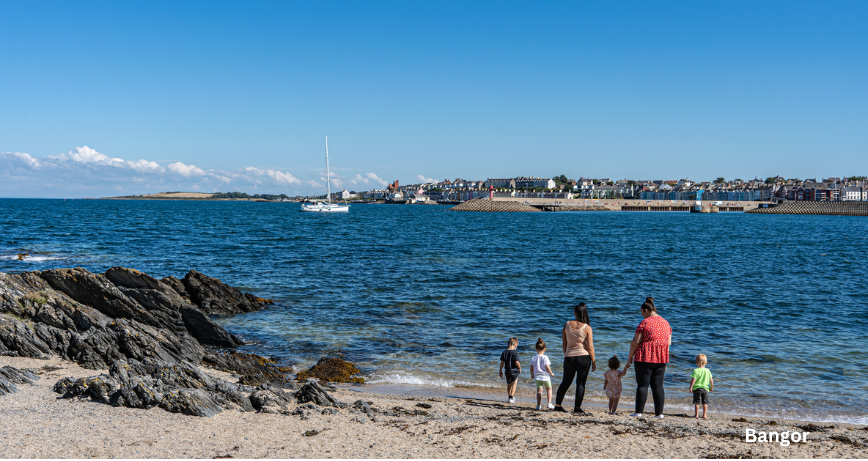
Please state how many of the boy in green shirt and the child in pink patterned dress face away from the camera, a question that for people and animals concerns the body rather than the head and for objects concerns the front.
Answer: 2

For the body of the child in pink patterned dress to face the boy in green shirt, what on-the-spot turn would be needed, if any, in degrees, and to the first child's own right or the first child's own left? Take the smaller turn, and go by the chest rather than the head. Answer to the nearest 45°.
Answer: approximately 90° to the first child's own right

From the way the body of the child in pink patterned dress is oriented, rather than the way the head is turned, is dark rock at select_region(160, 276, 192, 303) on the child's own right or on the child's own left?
on the child's own left

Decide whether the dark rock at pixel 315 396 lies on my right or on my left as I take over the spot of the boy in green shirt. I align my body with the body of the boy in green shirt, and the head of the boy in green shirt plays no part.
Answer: on my left

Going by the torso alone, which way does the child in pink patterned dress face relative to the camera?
away from the camera

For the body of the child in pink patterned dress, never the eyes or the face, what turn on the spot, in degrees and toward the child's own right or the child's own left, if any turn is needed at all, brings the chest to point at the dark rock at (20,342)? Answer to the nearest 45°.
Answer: approximately 90° to the child's own left

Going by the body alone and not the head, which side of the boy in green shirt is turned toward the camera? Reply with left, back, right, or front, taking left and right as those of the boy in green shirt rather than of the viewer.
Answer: back
